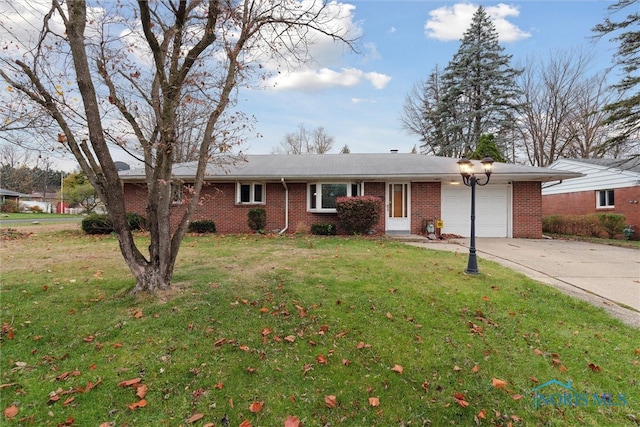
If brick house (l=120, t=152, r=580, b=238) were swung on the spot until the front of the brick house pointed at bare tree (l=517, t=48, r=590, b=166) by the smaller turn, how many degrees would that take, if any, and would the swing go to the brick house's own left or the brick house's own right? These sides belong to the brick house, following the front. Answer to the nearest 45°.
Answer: approximately 135° to the brick house's own left

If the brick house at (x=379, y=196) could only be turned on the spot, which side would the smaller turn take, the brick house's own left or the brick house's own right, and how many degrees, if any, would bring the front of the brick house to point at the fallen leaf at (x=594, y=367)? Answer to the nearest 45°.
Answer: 0° — it already faces it

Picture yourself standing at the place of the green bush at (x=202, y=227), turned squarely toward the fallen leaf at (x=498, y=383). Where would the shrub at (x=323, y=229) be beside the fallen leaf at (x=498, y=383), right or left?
left

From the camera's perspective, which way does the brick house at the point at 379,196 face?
toward the camera

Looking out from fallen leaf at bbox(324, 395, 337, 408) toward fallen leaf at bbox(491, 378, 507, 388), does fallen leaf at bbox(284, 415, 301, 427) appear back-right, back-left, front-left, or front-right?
back-right

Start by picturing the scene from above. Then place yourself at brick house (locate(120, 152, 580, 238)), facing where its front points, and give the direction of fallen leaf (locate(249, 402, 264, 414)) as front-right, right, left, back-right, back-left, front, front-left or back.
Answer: front

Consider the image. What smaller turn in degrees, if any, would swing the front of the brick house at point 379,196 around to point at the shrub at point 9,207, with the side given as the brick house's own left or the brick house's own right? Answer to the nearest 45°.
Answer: approximately 135° to the brick house's own right

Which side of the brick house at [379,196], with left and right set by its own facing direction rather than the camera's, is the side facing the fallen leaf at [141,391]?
front

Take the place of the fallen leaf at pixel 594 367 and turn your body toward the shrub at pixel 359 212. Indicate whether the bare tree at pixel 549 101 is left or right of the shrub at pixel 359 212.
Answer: right

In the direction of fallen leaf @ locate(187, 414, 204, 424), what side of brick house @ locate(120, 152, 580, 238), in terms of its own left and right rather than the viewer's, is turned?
front

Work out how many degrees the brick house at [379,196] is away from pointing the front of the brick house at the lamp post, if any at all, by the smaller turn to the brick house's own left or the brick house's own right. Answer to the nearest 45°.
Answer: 0° — it already faces it

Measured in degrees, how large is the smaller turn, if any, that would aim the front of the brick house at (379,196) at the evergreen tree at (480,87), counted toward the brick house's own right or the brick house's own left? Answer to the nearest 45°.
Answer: approximately 135° to the brick house's own left

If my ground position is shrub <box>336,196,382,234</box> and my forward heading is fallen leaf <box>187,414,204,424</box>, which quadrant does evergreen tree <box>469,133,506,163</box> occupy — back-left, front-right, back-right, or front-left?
back-left

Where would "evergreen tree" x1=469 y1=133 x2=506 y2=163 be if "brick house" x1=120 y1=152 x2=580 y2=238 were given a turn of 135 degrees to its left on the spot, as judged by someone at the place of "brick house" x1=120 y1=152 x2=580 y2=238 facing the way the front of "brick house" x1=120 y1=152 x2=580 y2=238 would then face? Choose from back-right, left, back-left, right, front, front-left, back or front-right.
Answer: front
